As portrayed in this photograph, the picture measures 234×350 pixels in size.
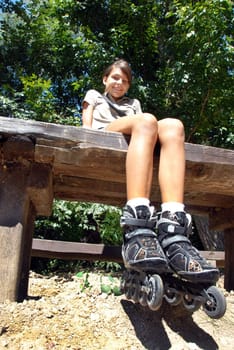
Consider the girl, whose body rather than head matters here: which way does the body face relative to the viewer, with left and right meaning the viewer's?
facing the viewer and to the right of the viewer

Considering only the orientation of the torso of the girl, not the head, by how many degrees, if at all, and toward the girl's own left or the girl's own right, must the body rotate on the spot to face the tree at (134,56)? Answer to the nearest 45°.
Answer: approximately 135° to the girl's own left
